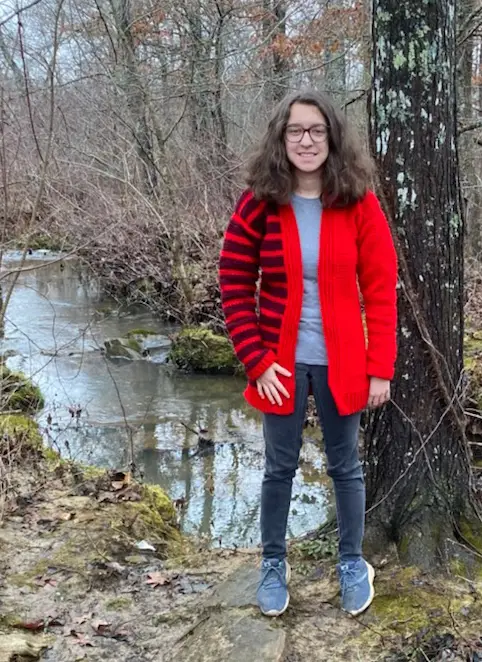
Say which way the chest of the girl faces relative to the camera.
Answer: toward the camera

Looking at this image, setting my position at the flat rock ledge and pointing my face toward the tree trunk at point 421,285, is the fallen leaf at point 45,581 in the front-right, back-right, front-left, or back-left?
back-left

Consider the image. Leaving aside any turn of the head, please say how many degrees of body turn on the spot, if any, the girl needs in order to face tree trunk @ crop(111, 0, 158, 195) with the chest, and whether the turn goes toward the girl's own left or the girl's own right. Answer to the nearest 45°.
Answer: approximately 180°

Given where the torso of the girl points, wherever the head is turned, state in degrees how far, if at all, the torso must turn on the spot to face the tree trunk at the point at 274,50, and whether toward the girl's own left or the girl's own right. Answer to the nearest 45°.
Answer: approximately 180°

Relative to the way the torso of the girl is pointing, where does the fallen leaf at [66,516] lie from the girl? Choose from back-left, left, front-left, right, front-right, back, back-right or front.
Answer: back-right

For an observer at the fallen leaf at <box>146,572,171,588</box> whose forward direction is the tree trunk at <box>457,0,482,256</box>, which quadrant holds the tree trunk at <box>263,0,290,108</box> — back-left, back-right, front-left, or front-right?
front-left

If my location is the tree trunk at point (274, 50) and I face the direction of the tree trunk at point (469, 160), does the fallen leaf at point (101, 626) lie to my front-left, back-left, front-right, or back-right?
front-right
